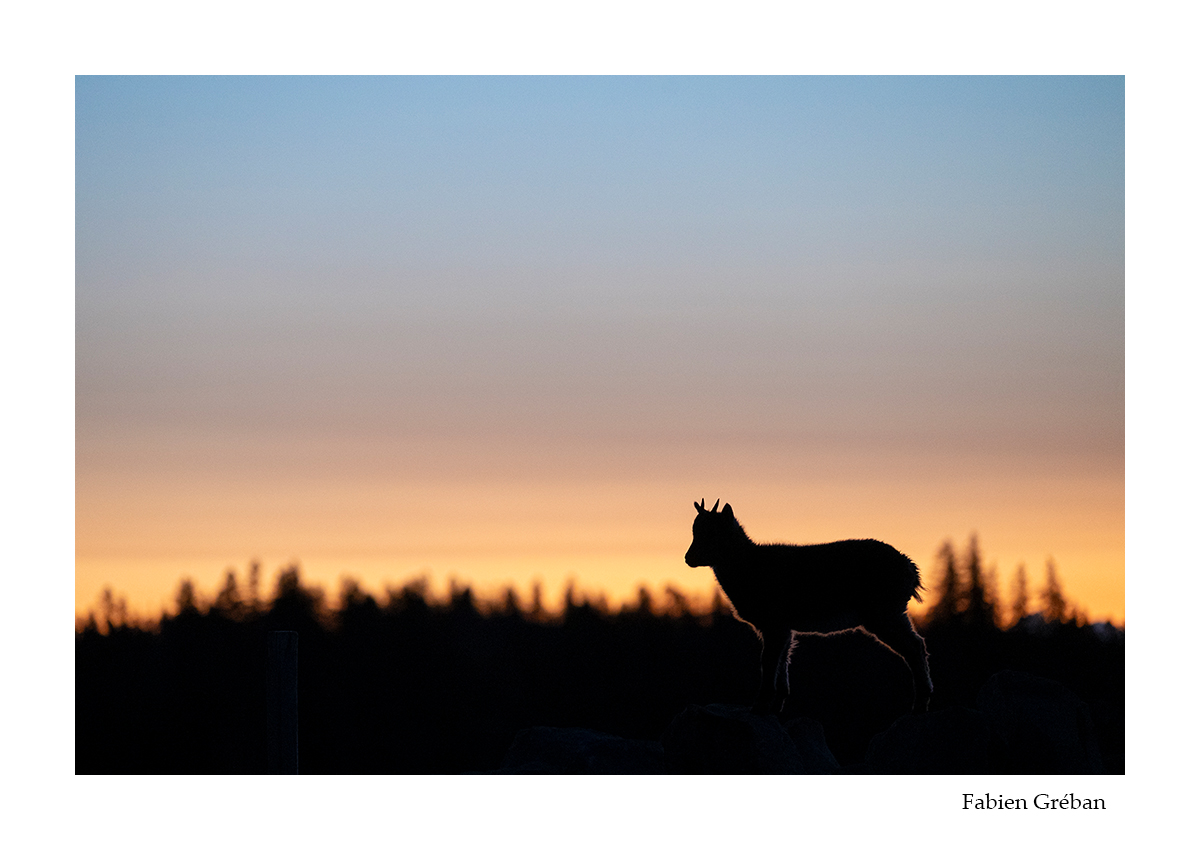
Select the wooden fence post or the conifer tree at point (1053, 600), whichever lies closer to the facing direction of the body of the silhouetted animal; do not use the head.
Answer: the wooden fence post

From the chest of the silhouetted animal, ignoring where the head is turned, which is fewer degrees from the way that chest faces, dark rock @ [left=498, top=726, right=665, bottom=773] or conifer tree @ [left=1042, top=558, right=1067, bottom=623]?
the dark rock

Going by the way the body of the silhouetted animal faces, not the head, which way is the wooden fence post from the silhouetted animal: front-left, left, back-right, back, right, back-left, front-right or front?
front

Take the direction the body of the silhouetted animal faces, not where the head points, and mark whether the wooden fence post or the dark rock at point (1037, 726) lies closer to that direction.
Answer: the wooden fence post

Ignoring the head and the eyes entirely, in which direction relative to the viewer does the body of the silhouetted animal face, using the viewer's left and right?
facing to the left of the viewer

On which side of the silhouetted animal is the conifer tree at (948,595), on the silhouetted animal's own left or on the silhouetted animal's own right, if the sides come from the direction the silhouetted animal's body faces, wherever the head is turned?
on the silhouetted animal's own right
